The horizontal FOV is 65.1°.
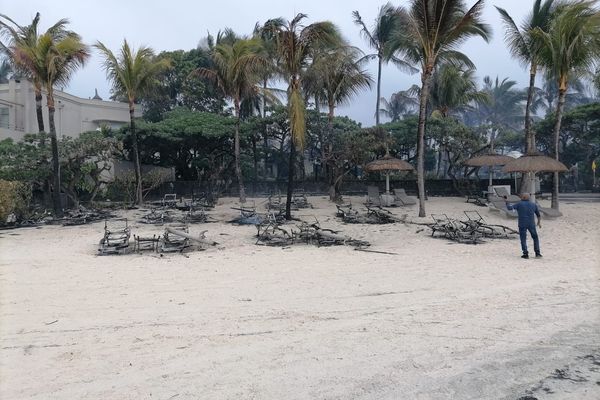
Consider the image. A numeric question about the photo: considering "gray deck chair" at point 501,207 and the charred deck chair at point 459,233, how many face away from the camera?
0

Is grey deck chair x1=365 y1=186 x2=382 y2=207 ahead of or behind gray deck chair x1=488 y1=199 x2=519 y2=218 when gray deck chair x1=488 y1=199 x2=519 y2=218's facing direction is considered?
behind

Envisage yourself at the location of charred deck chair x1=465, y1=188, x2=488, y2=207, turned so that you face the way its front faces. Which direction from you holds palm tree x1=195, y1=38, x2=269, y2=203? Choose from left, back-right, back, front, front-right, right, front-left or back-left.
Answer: right

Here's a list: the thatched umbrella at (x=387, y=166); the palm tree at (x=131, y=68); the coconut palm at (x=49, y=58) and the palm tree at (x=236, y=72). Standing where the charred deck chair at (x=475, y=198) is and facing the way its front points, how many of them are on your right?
4

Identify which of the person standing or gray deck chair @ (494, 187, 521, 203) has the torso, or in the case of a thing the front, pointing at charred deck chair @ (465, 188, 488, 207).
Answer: the person standing
